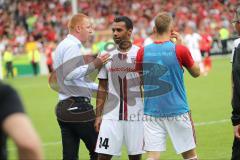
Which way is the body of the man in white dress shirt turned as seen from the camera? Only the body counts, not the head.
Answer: to the viewer's right

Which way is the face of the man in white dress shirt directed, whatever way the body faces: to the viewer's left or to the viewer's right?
to the viewer's right
